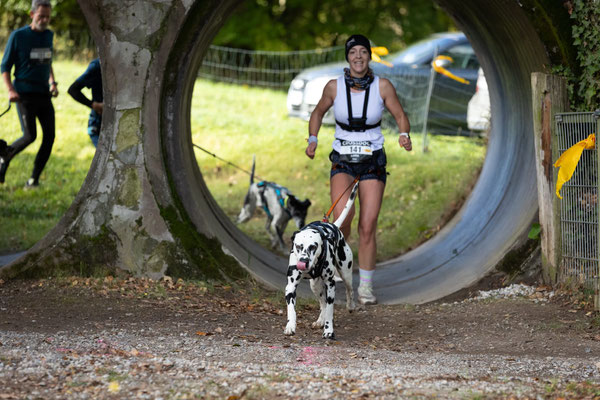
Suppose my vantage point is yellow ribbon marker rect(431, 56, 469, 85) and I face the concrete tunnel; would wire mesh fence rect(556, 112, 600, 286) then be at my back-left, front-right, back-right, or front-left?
front-left

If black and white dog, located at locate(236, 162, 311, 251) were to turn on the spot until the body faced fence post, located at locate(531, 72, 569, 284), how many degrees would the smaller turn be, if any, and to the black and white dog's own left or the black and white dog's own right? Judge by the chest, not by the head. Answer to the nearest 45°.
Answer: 0° — it already faces it

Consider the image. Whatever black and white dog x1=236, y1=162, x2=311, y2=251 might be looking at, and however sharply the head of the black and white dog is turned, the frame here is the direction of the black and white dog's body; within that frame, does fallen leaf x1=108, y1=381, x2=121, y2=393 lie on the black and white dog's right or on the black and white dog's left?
on the black and white dog's right

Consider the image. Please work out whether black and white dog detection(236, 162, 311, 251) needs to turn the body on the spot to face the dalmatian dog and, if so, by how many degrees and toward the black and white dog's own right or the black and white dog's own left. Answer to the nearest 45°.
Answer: approximately 45° to the black and white dog's own right

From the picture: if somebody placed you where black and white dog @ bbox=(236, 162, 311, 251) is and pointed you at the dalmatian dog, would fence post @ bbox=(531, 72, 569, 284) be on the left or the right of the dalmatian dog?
left

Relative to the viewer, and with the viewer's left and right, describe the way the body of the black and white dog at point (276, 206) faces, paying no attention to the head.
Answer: facing the viewer and to the right of the viewer

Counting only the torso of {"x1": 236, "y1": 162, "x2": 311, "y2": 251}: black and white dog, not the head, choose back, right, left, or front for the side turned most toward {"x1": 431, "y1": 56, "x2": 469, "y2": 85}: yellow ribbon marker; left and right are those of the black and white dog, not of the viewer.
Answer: left

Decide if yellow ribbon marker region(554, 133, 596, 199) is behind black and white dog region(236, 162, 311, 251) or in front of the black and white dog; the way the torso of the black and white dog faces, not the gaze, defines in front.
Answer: in front

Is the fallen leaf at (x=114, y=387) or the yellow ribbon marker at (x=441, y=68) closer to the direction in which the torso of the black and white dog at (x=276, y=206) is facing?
the fallen leaf

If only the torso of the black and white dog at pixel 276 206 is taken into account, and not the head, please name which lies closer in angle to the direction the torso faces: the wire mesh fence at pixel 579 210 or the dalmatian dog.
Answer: the wire mesh fence

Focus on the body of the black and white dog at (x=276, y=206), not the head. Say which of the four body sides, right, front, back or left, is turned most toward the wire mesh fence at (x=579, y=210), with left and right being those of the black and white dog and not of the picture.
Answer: front
